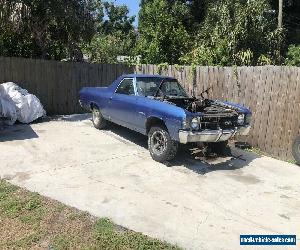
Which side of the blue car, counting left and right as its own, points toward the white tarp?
back

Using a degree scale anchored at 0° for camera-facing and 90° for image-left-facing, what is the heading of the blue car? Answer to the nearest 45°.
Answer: approximately 315°
